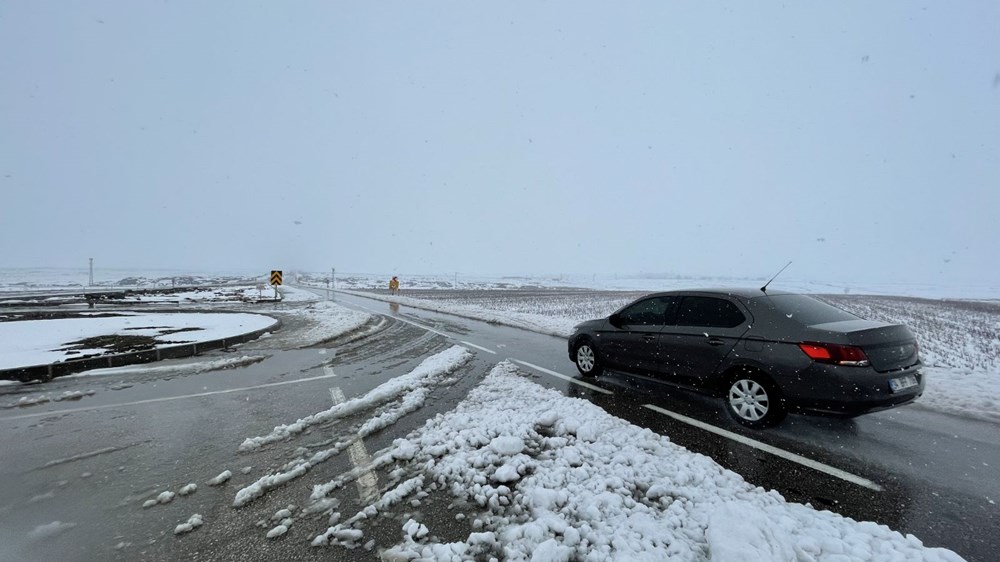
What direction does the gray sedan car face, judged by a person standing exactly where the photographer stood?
facing away from the viewer and to the left of the viewer

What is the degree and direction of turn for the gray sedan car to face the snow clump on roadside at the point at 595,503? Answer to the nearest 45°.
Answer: approximately 90° to its left

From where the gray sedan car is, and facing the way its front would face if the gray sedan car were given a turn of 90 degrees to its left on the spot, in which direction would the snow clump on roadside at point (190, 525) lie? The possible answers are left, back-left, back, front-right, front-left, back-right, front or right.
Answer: front
